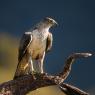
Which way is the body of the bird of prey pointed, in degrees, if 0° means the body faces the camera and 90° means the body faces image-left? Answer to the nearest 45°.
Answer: approximately 315°
